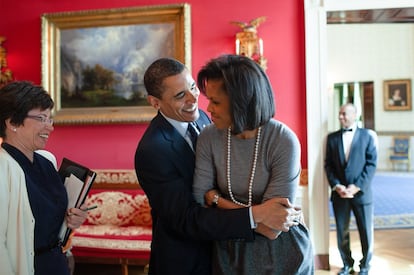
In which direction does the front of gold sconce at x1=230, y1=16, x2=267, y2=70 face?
toward the camera

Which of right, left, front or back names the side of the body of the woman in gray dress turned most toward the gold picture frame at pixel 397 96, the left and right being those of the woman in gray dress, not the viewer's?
back

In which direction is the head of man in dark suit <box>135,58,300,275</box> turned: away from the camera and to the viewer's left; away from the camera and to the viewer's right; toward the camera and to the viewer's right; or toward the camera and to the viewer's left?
toward the camera and to the viewer's right

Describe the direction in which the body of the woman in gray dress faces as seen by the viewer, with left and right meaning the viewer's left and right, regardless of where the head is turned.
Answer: facing the viewer

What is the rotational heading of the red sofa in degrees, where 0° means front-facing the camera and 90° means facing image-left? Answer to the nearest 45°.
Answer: approximately 0°

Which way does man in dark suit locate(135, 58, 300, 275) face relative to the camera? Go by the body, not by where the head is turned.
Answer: to the viewer's right

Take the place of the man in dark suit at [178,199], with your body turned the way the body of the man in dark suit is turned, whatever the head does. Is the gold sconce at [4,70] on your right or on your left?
on your left

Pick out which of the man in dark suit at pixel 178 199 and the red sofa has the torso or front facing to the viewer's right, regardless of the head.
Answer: the man in dark suit

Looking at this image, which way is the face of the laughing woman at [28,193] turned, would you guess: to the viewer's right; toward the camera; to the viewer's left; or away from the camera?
to the viewer's right

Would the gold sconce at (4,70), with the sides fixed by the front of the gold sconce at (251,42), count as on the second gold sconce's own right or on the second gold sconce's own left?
on the second gold sconce's own right

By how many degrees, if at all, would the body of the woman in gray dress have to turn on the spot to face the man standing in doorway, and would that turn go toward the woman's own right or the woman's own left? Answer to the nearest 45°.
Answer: approximately 180°

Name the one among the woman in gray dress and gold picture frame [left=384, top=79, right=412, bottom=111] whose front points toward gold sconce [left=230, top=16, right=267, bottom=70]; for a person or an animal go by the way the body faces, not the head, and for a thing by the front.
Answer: the gold picture frame

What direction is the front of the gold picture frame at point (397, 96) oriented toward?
toward the camera
